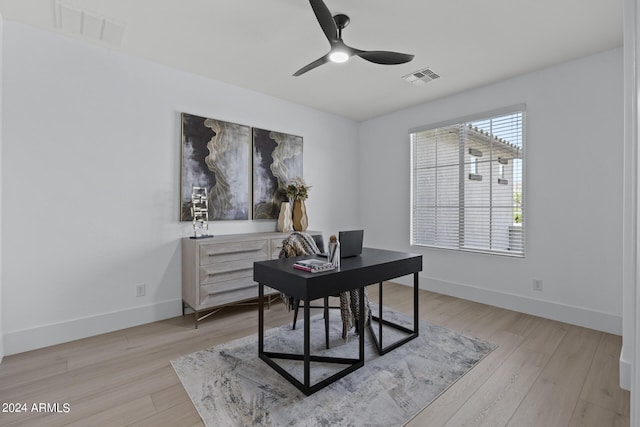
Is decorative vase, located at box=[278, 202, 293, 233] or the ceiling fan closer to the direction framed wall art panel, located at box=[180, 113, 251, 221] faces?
the ceiling fan

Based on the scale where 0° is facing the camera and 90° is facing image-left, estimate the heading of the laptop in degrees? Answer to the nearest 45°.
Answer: approximately 135°

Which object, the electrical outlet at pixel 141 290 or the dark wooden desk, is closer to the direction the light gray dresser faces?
the dark wooden desk

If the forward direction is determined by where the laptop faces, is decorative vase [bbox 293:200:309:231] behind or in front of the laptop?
in front

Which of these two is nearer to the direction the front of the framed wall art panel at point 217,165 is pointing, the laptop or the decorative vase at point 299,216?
the laptop

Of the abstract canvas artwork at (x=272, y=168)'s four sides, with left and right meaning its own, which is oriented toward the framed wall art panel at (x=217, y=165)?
right

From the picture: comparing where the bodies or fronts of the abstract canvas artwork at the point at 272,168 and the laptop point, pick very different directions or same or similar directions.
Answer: very different directions

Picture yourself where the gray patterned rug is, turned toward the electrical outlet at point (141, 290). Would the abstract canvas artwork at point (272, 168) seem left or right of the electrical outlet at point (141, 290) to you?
right

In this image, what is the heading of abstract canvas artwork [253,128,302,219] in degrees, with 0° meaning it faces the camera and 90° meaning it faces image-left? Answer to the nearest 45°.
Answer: approximately 315°

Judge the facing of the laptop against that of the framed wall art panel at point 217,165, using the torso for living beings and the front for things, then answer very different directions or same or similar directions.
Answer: very different directions

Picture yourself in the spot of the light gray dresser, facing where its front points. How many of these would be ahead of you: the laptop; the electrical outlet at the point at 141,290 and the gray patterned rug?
2

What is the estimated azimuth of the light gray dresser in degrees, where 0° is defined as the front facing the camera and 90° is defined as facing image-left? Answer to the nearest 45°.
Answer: approximately 315°

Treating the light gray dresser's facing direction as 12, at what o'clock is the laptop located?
The laptop is roughly at 12 o'clock from the light gray dresser.

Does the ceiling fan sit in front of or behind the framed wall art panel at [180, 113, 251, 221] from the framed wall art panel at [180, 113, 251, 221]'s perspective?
in front
